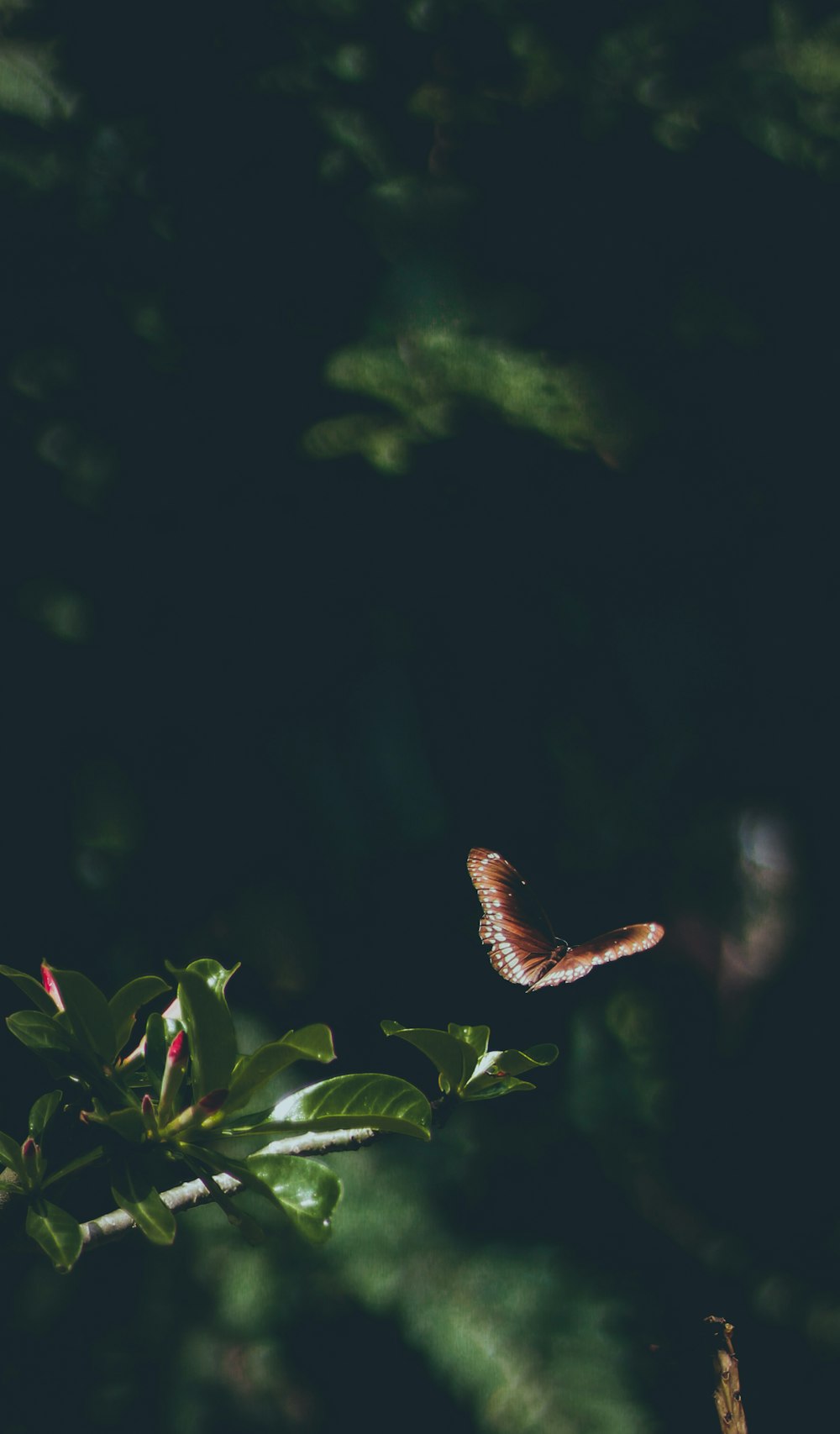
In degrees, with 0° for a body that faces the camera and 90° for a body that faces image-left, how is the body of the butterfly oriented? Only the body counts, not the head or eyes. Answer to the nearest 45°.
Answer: approximately 225°
